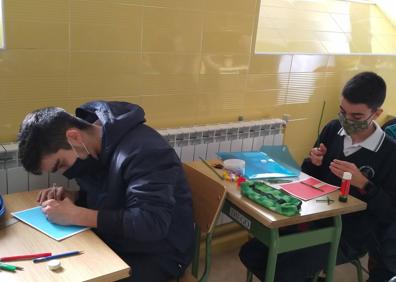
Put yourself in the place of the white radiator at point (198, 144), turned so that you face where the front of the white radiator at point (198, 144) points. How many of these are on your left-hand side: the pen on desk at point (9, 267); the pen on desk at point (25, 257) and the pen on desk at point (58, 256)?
0

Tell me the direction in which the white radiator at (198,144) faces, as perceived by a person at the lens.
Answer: facing the viewer and to the right of the viewer

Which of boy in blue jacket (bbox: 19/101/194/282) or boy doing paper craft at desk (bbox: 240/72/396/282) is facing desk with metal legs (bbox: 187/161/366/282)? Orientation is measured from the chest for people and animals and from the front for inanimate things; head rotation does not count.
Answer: the boy doing paper craft at desk

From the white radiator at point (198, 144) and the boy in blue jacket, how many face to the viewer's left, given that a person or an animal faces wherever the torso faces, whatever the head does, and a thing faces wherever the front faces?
1

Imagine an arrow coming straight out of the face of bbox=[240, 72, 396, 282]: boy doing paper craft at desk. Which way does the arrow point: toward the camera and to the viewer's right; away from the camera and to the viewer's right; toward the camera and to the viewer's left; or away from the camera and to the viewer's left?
toward the camera and to the viewer's left

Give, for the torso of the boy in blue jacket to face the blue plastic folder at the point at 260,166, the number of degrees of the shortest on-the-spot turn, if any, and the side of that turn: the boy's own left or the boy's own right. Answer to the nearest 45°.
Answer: approximately 135° to the boy's own right

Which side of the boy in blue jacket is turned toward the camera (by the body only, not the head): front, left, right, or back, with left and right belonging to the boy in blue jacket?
left

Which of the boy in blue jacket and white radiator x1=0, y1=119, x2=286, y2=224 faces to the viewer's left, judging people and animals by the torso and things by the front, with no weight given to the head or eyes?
the boy in blue jacket

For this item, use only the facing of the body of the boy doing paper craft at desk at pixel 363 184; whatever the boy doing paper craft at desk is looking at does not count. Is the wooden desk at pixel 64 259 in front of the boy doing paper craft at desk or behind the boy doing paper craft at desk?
in front

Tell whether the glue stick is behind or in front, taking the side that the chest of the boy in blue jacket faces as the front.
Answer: behind
